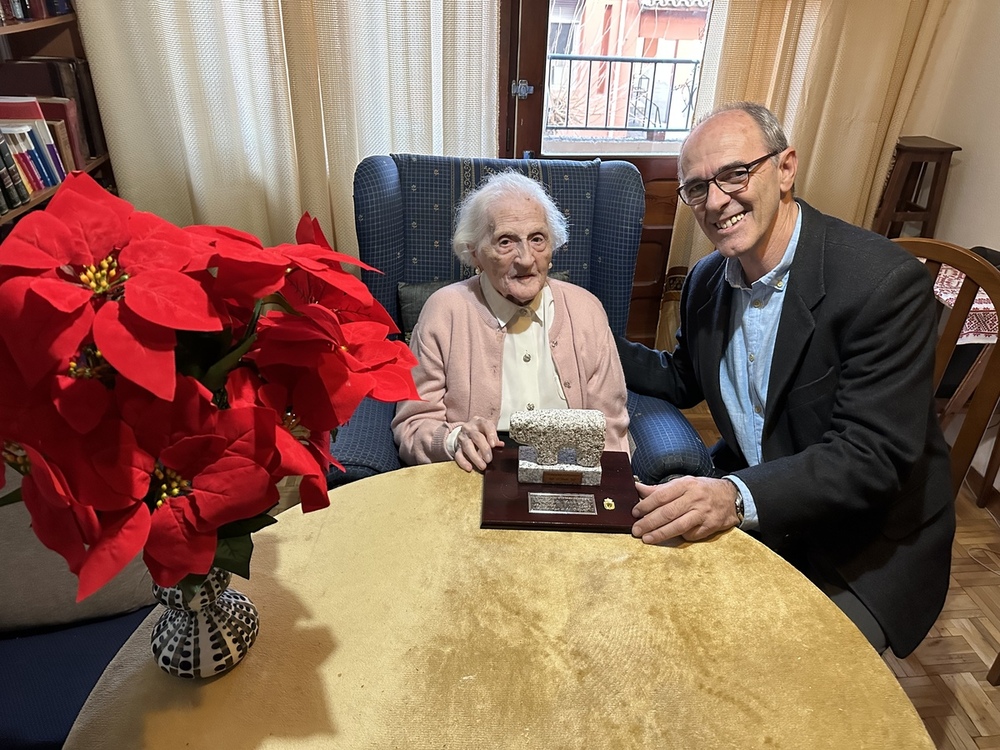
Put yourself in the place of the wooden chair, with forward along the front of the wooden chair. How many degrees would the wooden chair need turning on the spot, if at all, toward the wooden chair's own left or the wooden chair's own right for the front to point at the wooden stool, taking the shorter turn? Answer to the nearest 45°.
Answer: approximately 135° to the wooden chair's own right

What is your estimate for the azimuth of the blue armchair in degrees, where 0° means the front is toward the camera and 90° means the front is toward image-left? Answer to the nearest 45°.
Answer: approximately 0°

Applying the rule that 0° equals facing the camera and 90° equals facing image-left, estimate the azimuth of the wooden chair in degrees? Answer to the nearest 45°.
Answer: approximately 45°

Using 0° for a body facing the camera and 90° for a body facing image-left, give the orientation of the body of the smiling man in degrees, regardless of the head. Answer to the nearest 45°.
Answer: approximately 45°

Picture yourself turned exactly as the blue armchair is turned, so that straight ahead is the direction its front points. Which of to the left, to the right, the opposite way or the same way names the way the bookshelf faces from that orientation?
to the left

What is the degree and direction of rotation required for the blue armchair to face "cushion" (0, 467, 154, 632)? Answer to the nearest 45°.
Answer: approximately 45° to its right

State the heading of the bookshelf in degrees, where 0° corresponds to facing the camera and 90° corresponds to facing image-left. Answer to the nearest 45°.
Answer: approximately 315°

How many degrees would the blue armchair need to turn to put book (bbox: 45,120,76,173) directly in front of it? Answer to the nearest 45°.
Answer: approximately 90° to its right

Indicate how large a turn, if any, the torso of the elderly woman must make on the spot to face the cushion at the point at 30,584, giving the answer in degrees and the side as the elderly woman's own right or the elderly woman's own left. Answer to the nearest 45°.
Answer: approximately 45° to the elderly woman's own right

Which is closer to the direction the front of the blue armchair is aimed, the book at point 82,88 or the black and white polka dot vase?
the black and white polka dot vase

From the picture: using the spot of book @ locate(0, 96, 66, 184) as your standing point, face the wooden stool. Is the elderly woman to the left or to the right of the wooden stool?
right

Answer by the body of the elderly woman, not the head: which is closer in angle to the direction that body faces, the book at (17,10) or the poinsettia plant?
the poinsettia plant

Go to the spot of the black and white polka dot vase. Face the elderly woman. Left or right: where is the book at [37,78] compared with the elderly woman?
left
